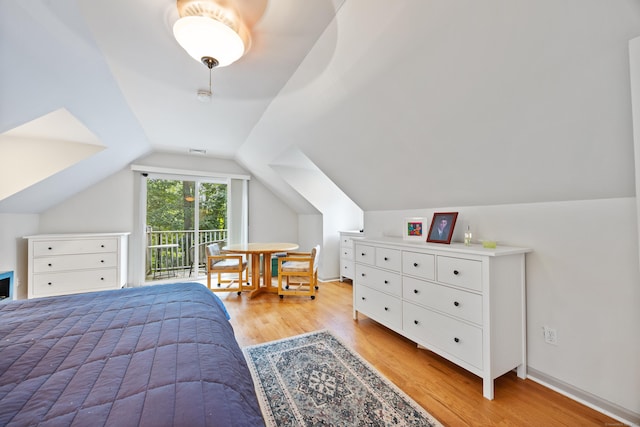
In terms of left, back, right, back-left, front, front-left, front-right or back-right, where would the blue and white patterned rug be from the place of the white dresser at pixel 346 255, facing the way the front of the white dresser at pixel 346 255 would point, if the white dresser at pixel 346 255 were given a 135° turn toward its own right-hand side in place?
back

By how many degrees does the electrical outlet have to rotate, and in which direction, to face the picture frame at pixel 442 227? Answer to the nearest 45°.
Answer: approximately 45° to its right

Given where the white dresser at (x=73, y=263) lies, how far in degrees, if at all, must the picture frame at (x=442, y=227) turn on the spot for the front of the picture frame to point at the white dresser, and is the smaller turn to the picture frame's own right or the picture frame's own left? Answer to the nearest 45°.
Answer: approximately 45° to the picture frame's own right

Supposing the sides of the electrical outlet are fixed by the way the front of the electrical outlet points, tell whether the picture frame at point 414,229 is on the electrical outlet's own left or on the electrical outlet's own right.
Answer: on the electrical outlet's own right

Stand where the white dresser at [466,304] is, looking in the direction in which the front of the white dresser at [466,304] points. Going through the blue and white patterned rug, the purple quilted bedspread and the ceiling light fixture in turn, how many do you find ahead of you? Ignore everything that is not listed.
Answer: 3

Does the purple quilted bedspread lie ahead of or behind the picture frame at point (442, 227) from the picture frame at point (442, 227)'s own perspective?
ahead

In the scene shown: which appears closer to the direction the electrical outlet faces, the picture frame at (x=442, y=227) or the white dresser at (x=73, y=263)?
the white dresser

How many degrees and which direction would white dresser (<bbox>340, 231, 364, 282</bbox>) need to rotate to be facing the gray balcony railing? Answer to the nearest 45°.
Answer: approximately 45° to its right

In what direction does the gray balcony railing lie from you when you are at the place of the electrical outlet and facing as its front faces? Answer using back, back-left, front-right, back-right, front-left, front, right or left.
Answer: front-right

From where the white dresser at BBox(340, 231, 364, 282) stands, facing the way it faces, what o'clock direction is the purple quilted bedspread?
The purple quilted bedspread is roughly at 11 o'clock from the white dresser.

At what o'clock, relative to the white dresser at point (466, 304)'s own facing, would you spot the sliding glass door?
The sliding glass door is roughly at 2 o'clock from the white dresser.

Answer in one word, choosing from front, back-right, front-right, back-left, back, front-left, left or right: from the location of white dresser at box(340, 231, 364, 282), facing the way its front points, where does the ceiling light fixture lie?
front-left
